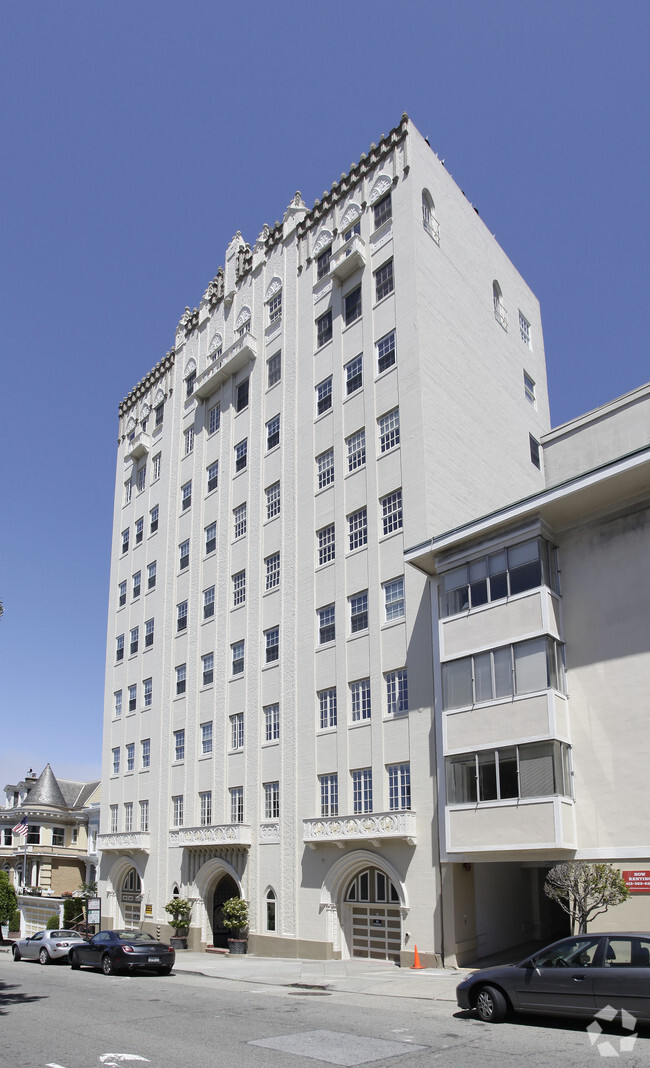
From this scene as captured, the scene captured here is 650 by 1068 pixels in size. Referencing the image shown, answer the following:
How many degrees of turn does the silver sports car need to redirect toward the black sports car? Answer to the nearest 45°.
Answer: approximately 135° to its left

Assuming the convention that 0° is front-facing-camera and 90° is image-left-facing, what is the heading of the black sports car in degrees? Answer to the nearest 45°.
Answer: approximately 135°

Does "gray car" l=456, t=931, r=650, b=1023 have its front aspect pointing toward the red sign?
no

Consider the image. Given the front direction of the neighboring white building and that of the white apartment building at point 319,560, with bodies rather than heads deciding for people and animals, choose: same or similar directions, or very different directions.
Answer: same or similar directions

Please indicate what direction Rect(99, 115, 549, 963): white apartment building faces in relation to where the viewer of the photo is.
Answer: facing the viewer and to the left of the viewer

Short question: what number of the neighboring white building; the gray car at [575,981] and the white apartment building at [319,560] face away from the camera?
0

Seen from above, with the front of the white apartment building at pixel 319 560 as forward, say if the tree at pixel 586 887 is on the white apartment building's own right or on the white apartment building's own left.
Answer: on the white apartment building's own left

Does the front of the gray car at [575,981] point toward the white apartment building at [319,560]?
no

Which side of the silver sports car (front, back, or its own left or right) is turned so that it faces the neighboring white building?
back

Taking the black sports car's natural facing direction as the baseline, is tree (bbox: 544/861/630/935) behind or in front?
behind

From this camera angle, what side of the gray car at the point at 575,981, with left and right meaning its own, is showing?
left

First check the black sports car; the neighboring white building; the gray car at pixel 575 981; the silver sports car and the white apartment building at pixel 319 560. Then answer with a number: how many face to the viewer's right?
0

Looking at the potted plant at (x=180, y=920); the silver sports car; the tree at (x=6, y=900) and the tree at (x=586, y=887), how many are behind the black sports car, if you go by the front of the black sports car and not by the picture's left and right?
1

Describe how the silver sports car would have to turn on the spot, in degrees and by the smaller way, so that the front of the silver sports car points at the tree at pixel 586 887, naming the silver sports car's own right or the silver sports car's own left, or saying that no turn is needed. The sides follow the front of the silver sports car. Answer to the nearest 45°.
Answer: approximately 180°

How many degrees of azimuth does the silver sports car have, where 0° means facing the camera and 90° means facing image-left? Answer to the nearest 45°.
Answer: approximately 135°
